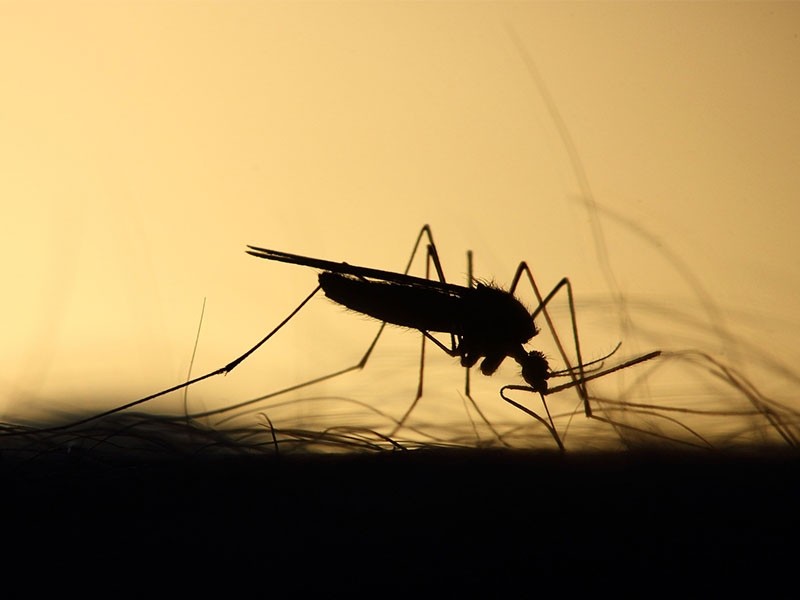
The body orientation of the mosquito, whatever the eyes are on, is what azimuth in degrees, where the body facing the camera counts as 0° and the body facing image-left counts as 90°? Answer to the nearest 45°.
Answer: approximately 270°
